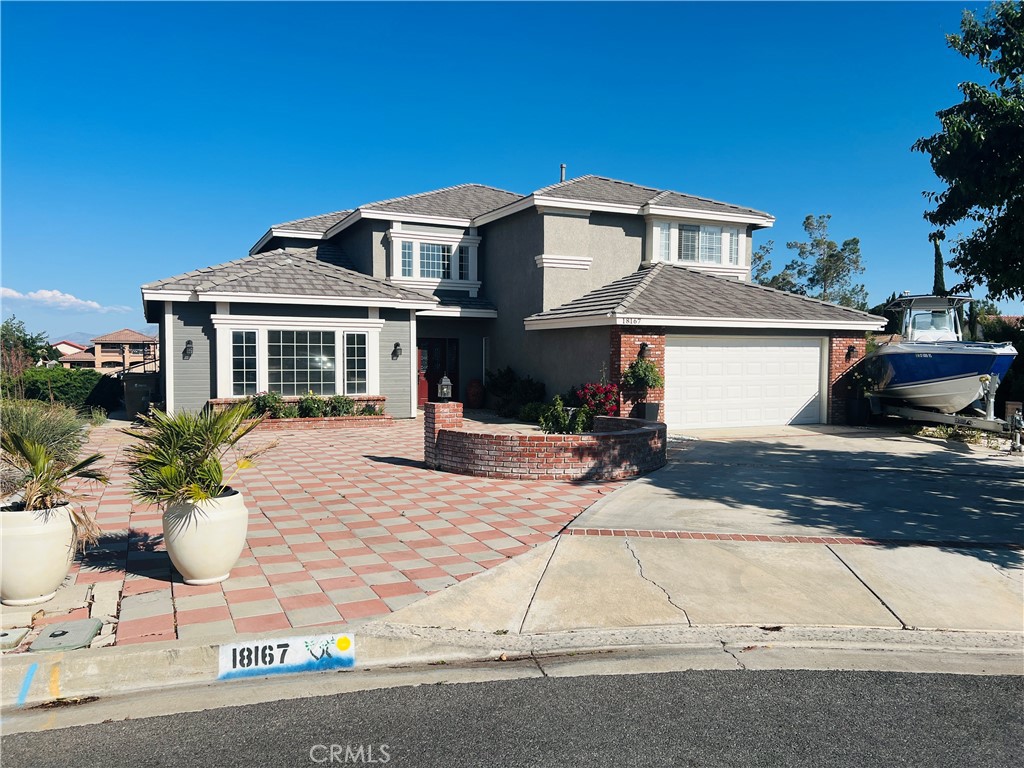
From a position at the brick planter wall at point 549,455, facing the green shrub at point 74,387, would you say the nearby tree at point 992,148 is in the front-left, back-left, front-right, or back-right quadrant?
back-right

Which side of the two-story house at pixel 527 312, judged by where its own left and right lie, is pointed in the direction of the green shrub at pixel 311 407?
right

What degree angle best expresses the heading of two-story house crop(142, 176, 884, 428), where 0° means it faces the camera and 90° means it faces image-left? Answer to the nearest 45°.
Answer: approximately 0°
